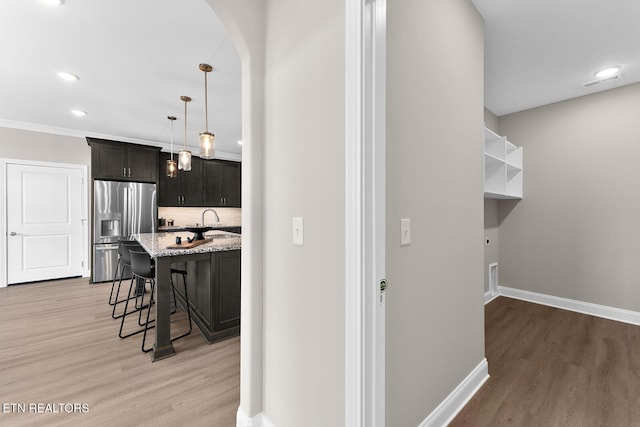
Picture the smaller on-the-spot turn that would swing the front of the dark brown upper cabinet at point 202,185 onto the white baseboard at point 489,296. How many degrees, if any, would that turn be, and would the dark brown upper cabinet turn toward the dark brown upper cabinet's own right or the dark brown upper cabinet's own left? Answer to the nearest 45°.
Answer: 0° — it already faces it

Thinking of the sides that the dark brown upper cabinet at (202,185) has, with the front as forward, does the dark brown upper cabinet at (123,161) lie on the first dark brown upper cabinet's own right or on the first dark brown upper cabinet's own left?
on the first dark brown upper cabinet's own right

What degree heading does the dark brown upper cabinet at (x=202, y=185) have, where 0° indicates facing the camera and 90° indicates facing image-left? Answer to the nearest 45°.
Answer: approximately 315°

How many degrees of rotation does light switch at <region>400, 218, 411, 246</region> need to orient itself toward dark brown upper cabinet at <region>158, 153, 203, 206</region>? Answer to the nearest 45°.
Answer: approximately 180°

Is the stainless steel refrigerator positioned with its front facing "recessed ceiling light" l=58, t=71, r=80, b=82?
yes

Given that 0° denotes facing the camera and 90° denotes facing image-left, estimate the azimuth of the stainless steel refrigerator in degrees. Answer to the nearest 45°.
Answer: approximately 0°

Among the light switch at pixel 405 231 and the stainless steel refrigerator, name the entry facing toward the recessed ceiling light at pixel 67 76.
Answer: the stainless steel refrigerator

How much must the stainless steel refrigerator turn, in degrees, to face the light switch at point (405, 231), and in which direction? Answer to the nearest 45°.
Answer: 0° — it already faces it

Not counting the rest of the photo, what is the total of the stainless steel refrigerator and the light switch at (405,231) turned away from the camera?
0

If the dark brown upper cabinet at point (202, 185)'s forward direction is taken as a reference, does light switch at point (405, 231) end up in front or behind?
in front

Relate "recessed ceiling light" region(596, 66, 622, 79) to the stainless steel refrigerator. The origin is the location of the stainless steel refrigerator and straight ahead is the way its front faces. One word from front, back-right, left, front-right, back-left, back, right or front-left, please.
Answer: front-left

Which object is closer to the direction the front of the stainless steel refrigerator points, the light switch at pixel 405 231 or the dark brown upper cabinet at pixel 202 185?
the light switch
